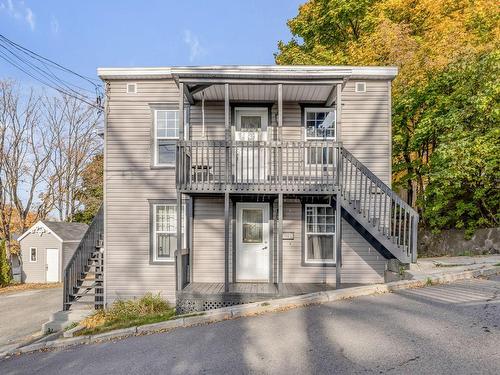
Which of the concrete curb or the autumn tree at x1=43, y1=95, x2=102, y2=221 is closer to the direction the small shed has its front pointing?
the concrete curb

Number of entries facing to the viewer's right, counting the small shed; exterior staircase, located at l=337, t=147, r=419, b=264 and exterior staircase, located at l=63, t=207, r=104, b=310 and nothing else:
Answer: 1

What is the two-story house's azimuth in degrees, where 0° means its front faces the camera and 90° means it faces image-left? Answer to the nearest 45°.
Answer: approximately 0°

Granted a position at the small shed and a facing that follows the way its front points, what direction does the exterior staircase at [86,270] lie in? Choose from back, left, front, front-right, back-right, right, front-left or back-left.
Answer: front-left

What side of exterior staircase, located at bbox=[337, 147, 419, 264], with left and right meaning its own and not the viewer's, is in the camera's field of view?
right

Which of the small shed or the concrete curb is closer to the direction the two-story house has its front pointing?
the concrete curb

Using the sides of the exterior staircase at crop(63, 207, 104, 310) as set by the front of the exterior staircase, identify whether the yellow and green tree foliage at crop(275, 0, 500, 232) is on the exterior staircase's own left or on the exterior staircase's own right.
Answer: on the exterior staircase's own left

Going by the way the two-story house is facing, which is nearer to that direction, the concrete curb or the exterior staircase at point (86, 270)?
the concrete curb

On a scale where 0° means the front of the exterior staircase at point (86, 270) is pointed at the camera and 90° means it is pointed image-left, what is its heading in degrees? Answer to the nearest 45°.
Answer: approximately 0°
